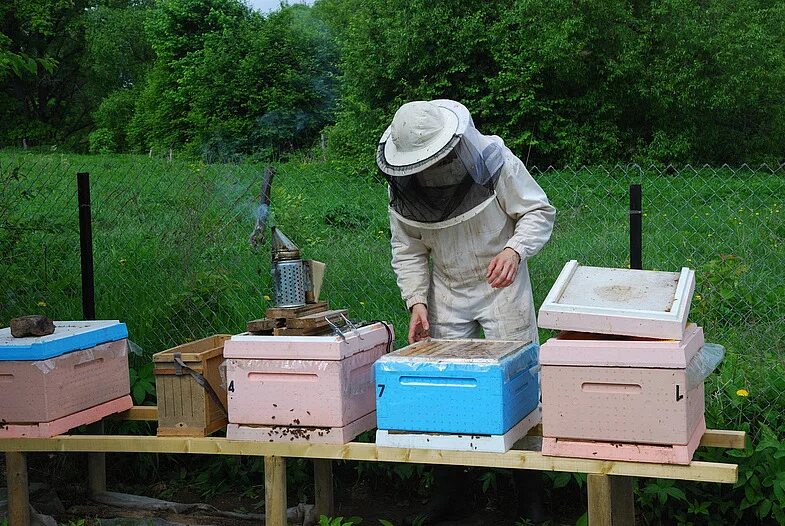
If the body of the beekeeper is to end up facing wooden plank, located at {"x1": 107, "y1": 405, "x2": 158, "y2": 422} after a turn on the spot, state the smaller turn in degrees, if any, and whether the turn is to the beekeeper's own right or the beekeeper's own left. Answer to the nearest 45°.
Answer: approximately 45° to the beekeeper's own right

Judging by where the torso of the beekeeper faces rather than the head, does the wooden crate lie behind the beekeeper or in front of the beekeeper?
in front

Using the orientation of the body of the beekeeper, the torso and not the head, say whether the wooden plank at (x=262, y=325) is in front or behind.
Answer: in front

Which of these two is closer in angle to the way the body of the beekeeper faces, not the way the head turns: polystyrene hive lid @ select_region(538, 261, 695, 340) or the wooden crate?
the wooden crate

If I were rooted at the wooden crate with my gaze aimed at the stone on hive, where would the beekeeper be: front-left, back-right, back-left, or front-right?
back-right

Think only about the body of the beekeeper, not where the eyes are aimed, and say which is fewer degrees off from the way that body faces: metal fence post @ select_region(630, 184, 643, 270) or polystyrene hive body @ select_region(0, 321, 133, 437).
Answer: the polystyrene hive body

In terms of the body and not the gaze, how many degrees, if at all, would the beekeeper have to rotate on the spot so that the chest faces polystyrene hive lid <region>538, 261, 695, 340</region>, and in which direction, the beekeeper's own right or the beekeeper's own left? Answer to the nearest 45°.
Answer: approximately 90° to the beekeeper's own left

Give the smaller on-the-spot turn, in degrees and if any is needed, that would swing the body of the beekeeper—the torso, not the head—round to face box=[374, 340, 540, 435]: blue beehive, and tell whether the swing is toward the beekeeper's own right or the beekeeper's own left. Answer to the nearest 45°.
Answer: approximately 45° to the beekeeper's own left

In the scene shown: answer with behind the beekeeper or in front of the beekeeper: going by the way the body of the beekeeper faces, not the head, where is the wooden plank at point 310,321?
in front

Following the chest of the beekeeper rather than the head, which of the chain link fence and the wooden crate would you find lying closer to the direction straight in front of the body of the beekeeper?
the wooden crate

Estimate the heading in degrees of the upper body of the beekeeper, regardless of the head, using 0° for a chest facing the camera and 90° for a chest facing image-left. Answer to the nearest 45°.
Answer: approximately 45°

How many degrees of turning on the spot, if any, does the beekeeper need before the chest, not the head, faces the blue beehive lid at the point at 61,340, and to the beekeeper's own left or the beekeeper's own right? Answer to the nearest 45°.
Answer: approximately 45° to the beekeeper's own right
